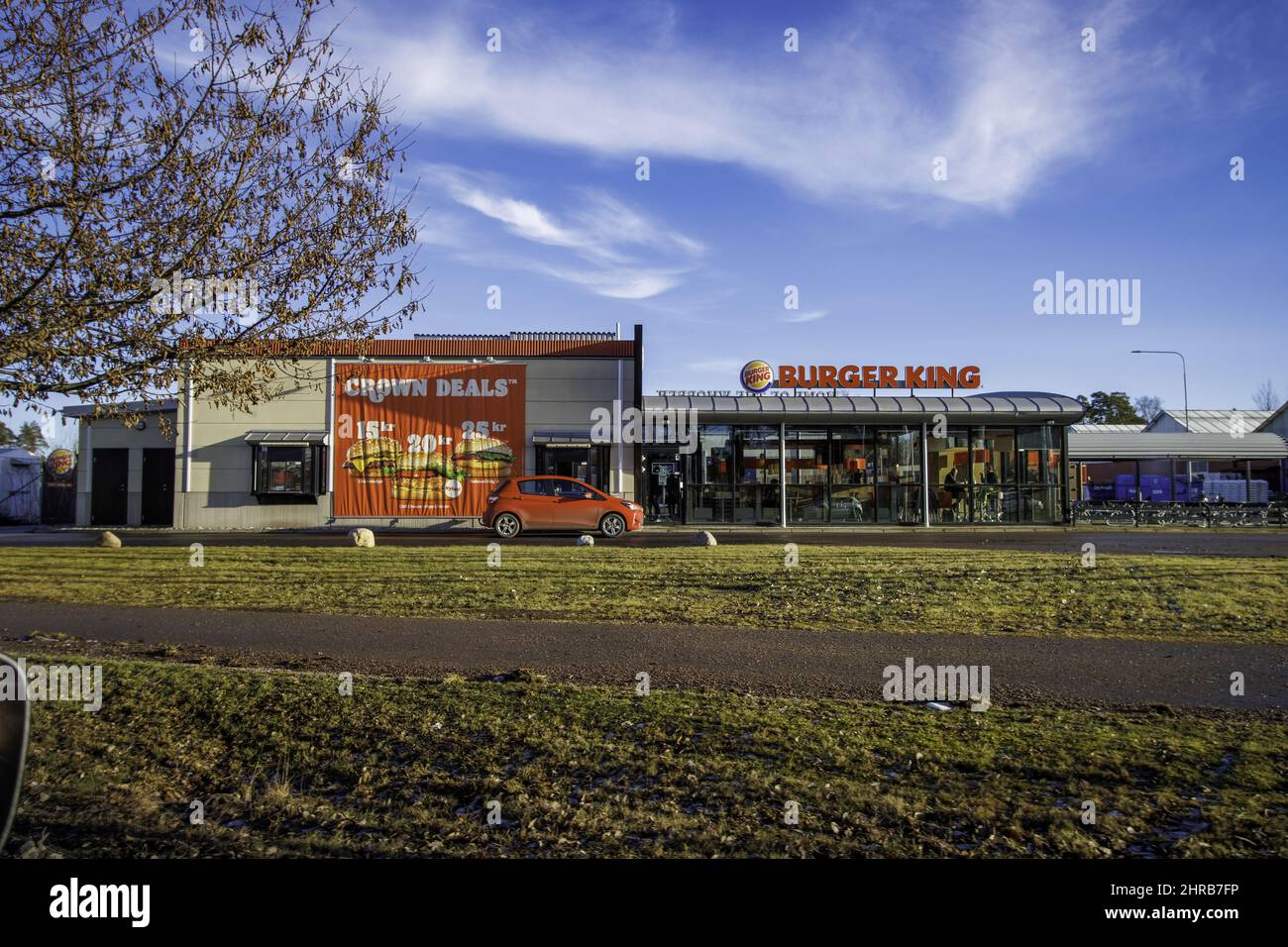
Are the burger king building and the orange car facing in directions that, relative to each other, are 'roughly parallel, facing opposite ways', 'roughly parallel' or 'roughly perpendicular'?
roughly perpendicular

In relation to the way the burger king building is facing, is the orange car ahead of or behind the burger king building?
ahead

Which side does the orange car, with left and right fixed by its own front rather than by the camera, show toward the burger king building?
left

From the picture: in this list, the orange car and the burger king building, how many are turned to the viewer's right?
1

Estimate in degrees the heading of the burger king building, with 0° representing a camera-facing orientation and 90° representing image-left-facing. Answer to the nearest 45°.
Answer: approximately 0°

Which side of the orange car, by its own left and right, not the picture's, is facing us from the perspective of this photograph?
right
